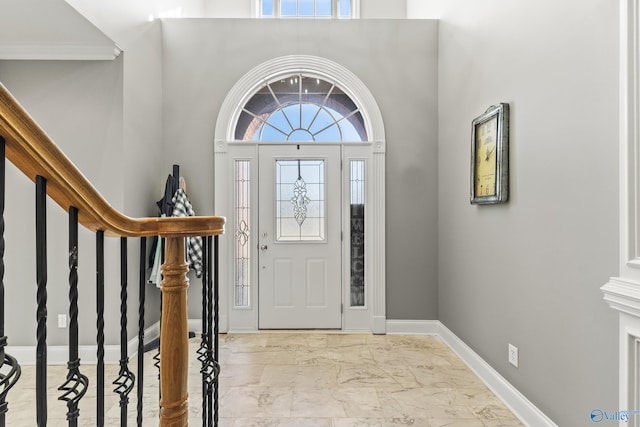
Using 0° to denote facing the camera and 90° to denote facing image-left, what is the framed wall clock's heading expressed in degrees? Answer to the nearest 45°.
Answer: approximately 45°

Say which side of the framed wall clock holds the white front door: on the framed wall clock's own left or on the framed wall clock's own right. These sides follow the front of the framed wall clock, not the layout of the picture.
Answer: on the framed wall clock's own right

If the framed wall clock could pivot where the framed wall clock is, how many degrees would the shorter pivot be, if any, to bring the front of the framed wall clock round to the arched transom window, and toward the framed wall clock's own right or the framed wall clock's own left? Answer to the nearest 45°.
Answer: approximately 45° to the framed wall clock's own right
